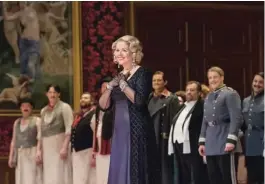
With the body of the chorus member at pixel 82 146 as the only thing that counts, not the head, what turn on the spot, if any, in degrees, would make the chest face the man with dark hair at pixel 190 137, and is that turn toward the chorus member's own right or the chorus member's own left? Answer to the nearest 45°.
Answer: approximately 90° to the chorus member's own left

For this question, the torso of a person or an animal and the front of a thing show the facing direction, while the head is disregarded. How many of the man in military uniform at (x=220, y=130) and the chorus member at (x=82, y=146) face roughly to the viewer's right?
0

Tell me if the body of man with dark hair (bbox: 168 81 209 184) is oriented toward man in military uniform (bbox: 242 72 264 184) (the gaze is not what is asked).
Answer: no

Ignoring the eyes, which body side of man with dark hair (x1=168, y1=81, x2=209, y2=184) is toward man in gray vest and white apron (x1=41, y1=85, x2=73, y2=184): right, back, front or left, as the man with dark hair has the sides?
right

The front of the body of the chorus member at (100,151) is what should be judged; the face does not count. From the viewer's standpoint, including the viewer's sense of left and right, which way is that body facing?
facing the viewer and to the left of the viewer

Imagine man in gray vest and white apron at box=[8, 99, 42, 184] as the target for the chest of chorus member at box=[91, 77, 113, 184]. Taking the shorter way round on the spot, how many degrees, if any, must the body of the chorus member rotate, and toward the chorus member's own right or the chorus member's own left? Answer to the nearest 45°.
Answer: approximately 90° to the chorus member's own right

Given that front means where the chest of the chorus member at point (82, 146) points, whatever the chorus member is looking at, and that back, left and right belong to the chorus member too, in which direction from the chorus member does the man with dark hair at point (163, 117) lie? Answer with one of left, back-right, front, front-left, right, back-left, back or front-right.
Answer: left

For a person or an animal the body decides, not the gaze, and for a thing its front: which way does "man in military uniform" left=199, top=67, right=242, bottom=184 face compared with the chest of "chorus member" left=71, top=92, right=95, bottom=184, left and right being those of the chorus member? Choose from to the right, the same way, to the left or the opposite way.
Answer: the same way

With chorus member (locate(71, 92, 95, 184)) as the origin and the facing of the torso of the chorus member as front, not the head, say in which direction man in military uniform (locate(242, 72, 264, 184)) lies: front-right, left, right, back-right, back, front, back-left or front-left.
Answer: left

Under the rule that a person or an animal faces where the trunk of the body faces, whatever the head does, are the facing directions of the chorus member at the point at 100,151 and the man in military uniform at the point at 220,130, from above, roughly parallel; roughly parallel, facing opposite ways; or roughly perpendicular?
roughly parallel

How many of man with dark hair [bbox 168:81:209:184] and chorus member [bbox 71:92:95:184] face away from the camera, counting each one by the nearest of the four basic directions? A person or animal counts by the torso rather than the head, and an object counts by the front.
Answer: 0

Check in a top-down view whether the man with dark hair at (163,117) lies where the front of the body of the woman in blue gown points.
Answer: no

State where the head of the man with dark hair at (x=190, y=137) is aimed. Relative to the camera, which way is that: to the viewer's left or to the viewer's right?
to the viewer's left

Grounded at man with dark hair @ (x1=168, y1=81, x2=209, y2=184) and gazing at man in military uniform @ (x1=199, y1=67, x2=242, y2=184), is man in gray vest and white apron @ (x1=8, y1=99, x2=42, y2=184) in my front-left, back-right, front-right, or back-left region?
back-right

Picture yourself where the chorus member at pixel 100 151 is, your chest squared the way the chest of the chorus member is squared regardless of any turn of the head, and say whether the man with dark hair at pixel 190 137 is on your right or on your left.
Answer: on your left

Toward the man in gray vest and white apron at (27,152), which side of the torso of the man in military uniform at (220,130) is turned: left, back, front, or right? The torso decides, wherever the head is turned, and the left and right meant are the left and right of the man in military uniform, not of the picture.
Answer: right
